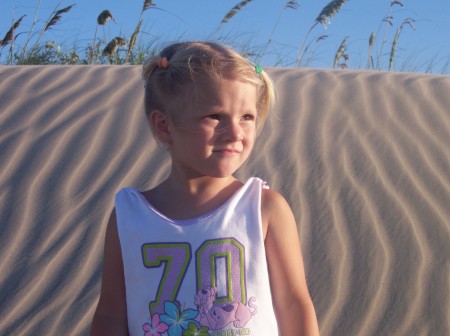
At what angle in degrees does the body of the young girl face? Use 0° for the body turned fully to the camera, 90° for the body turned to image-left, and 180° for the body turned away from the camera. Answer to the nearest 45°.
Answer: approximately 0°

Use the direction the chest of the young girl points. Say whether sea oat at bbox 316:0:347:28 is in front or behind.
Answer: behind
